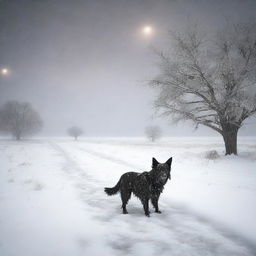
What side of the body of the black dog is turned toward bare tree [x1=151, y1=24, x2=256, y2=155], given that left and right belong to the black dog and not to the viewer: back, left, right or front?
left

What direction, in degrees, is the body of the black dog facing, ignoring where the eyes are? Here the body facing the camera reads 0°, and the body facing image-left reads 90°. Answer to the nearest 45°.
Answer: approximately 315°
